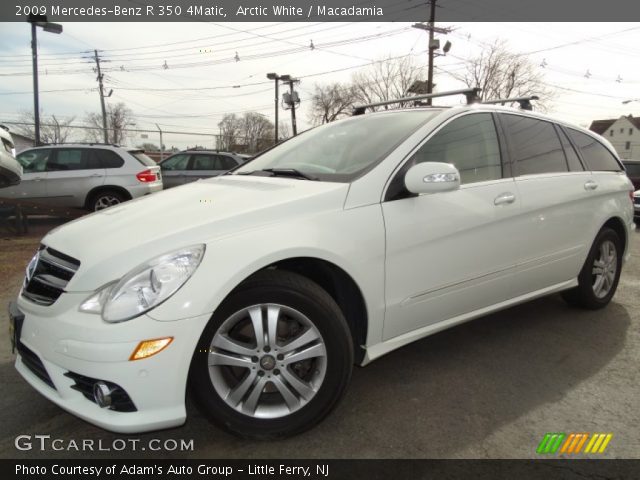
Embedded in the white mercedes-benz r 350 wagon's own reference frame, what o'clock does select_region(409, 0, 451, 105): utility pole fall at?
The utility pole is roughly at 5 o'clock from the white mercedes-benz r 350 wagon.

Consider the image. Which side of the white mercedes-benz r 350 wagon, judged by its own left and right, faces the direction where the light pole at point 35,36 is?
right

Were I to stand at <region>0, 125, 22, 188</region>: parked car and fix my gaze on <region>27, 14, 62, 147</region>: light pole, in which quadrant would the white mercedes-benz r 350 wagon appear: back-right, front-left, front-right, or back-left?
back-right

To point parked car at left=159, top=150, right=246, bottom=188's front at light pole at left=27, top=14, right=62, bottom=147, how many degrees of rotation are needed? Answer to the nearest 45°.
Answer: approximately 45° to its right

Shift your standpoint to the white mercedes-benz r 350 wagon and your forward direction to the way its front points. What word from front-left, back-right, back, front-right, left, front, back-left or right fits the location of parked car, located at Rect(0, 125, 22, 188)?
right

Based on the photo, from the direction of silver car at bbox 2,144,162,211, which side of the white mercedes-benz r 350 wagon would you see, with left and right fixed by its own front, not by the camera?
right

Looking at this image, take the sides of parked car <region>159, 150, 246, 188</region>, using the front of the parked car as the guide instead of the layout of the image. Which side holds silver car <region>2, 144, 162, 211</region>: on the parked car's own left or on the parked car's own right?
on the parked car's own left

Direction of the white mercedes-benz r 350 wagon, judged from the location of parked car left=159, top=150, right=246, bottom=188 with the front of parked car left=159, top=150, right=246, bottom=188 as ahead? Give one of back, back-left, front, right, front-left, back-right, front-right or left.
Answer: left

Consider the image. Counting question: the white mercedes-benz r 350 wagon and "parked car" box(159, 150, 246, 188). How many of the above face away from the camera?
0

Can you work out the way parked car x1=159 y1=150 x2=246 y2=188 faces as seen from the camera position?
facing to the left of the viewer

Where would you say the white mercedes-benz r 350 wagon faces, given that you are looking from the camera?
facing the viewer and to the left of the viewer

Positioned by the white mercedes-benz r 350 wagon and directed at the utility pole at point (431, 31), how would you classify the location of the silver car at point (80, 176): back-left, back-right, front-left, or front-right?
front-left
